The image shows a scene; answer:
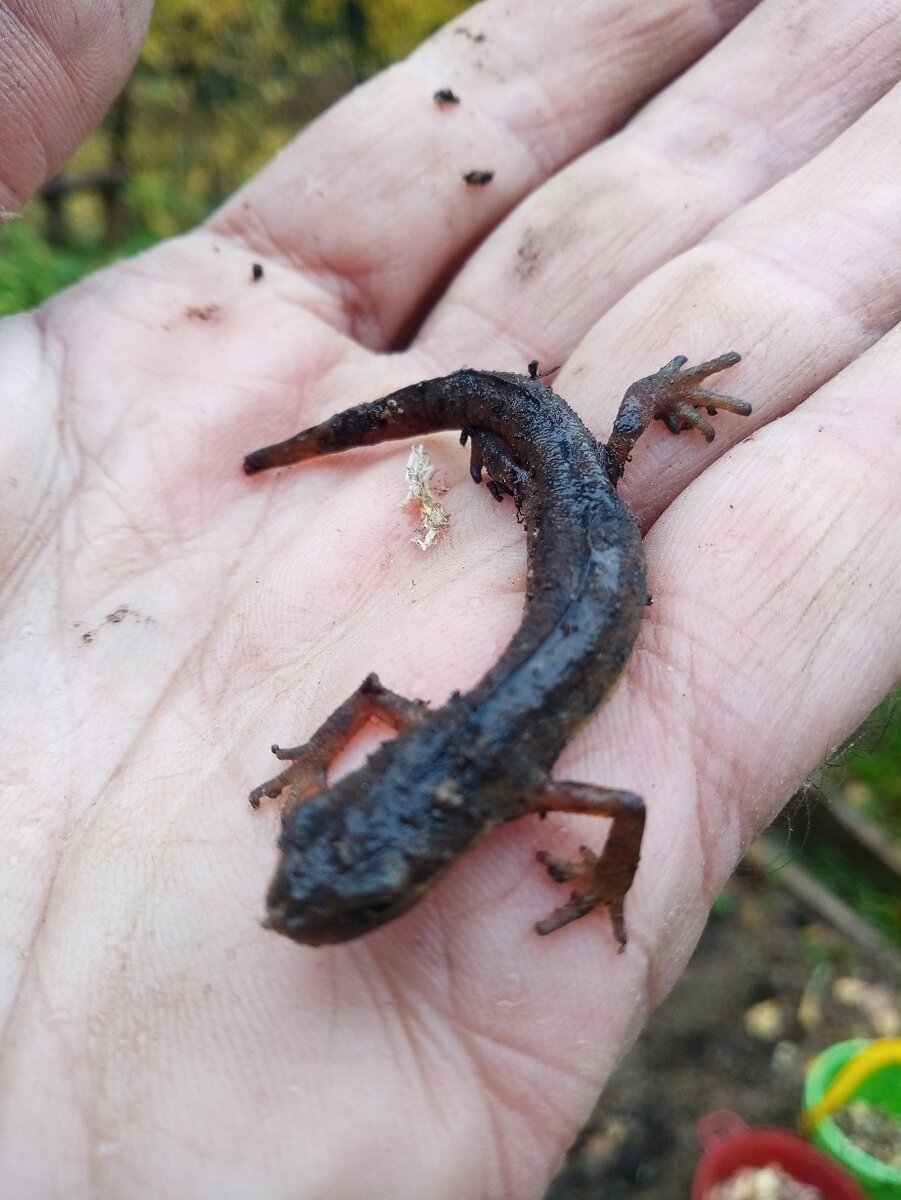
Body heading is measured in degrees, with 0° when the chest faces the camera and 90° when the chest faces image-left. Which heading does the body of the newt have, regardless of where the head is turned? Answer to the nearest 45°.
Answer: approximately 45°
